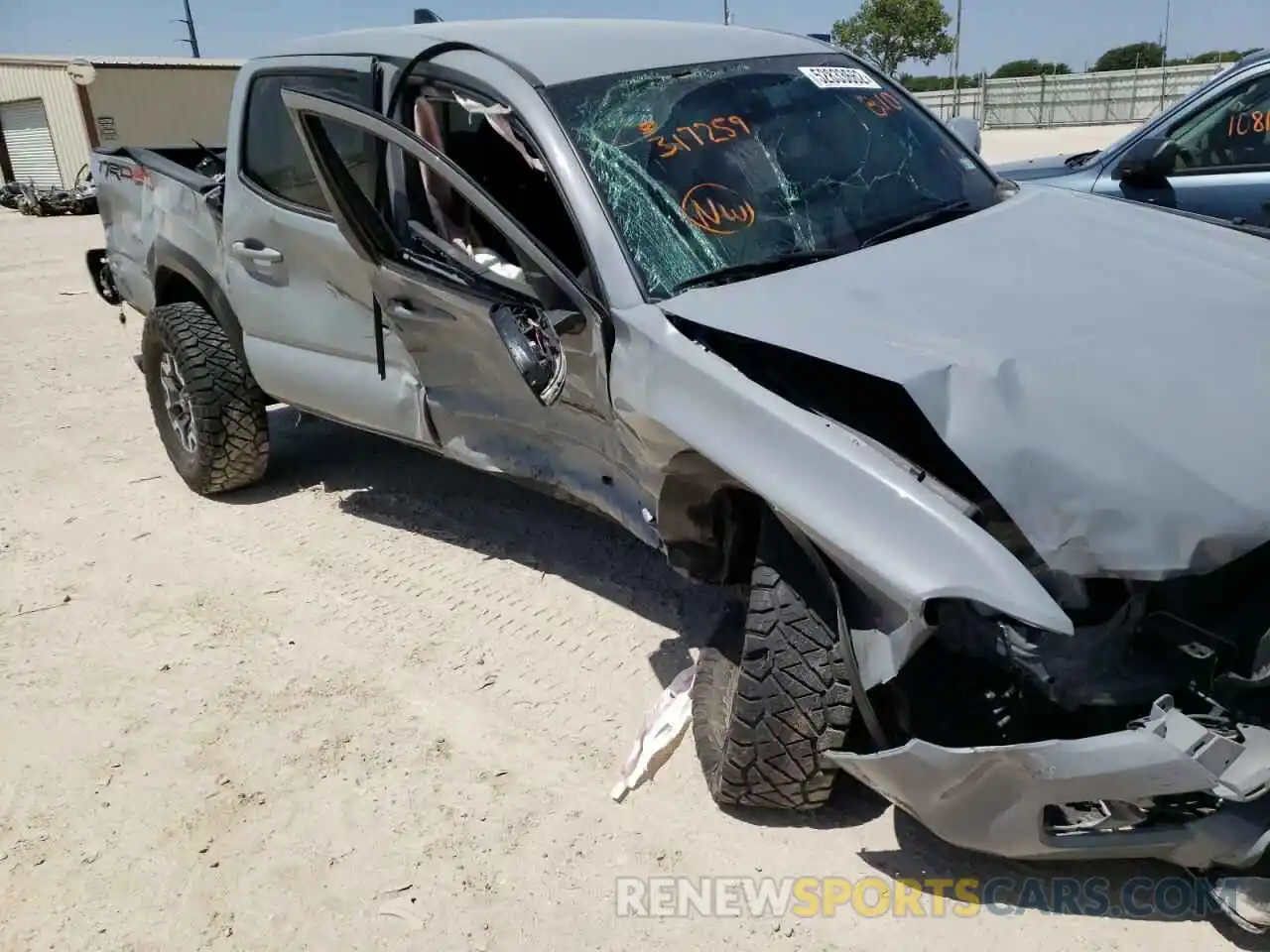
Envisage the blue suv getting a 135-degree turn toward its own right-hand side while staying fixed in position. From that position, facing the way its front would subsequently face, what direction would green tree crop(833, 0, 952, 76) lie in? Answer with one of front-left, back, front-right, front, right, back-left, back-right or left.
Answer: front-left

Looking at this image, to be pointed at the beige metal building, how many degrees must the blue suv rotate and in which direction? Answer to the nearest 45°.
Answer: approximately 45° to its right

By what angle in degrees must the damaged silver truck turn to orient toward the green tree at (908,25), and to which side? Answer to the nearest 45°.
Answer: approximately 135° to its left

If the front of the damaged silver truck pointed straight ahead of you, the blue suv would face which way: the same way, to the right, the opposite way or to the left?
the opposite way

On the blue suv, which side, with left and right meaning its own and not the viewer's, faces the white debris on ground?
left

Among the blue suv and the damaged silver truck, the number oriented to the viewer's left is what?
1

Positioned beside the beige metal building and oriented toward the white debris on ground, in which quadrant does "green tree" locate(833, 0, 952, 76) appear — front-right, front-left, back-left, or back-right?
back-left

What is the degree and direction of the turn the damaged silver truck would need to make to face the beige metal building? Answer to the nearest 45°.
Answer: approximately 180°

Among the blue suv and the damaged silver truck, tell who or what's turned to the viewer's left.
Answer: the blue suv

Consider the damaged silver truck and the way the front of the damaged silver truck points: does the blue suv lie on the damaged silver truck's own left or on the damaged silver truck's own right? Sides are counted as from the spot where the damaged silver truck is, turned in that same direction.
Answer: on the damaged silver truck's own left

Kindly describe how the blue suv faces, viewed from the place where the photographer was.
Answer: facing to the left of the viewer

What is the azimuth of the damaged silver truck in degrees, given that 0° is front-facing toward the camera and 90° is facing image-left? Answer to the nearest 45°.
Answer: approximately 315°

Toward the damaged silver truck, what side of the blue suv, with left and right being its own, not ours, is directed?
left
